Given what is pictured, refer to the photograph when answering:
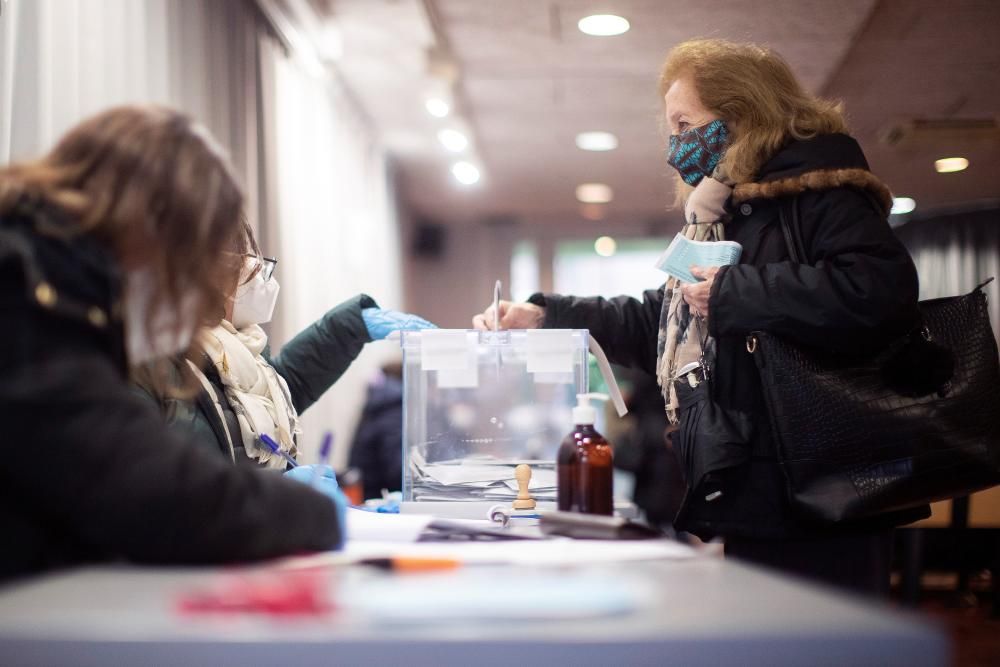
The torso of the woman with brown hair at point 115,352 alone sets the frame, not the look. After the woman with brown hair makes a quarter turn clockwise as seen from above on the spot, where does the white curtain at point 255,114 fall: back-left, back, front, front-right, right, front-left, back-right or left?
back

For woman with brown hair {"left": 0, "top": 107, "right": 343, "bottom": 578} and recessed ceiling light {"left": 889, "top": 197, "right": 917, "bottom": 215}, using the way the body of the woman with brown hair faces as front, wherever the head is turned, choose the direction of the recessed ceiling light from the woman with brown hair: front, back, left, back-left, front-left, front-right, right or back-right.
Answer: front-left

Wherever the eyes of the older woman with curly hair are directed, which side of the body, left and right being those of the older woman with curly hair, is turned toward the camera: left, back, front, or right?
left

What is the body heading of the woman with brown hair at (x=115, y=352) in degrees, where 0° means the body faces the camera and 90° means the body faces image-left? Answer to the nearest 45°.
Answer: approximately 270°

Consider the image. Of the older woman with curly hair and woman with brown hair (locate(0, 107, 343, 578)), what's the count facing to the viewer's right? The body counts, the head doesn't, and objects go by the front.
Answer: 1

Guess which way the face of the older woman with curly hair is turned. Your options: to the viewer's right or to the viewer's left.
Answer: to the viewer's left

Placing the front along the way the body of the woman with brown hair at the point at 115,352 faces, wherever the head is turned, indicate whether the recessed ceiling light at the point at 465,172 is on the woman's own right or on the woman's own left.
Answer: on the woman's own left

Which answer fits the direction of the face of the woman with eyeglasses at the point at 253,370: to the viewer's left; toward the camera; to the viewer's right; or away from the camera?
to the viewer's right
